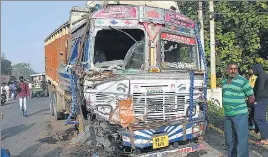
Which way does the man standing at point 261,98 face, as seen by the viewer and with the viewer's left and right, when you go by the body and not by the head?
facing to the left of the viewer

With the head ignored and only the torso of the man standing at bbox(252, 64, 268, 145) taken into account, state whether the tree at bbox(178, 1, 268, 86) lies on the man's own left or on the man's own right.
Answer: on the man's own right

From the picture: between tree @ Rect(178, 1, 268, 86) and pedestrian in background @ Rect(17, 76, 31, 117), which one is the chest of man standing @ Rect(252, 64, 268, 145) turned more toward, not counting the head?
the pedestrian in background
